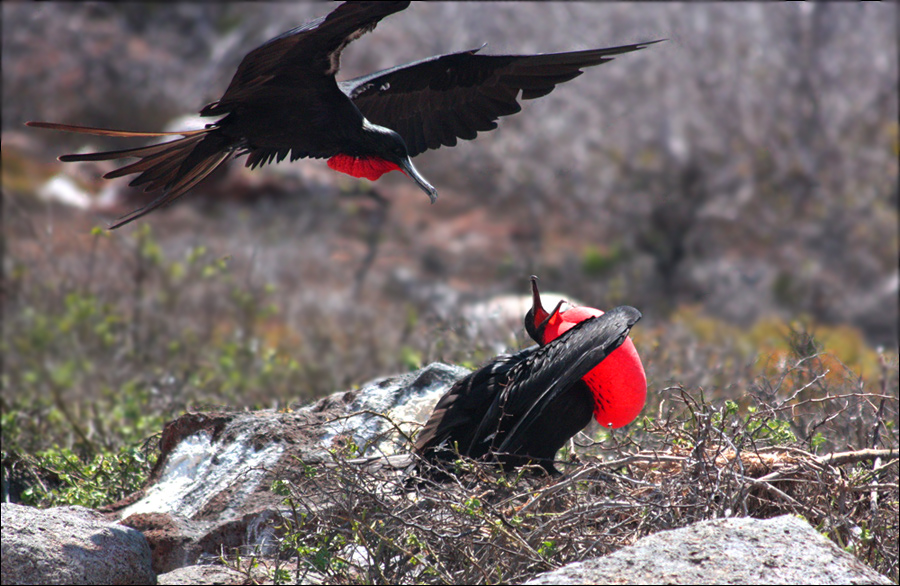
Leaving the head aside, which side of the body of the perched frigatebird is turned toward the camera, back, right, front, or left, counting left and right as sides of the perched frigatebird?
right

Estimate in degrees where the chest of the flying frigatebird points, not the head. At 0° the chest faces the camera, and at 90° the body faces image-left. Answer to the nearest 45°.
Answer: approximately 270°

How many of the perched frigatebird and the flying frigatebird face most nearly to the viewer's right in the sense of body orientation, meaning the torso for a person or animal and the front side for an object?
2

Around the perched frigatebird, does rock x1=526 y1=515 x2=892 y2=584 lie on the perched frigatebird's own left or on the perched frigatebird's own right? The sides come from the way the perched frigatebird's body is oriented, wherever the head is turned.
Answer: on the perched frigatebird's own right

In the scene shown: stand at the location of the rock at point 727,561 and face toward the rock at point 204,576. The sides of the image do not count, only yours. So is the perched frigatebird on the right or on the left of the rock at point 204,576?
right

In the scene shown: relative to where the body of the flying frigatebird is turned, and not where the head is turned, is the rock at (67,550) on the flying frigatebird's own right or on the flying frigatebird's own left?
on the flying frigatebird's own right

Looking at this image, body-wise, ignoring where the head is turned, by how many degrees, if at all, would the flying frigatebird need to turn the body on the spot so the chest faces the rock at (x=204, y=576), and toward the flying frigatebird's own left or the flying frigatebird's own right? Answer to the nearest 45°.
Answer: approximately 135° to the flying frigatebird's own right

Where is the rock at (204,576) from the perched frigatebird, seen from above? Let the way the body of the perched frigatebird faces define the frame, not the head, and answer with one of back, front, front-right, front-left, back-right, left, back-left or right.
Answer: back-right
